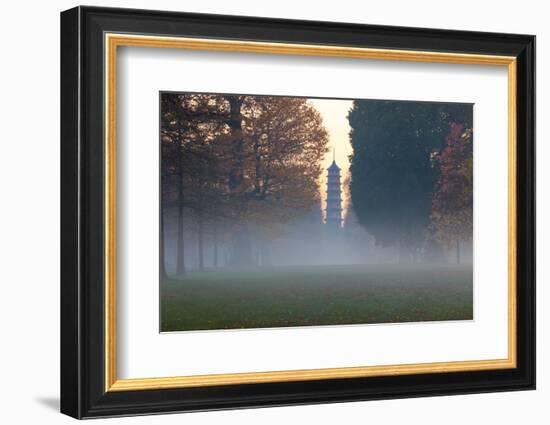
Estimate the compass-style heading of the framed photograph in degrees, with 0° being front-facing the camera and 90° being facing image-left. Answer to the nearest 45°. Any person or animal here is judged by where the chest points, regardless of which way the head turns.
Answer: approximately 315°
